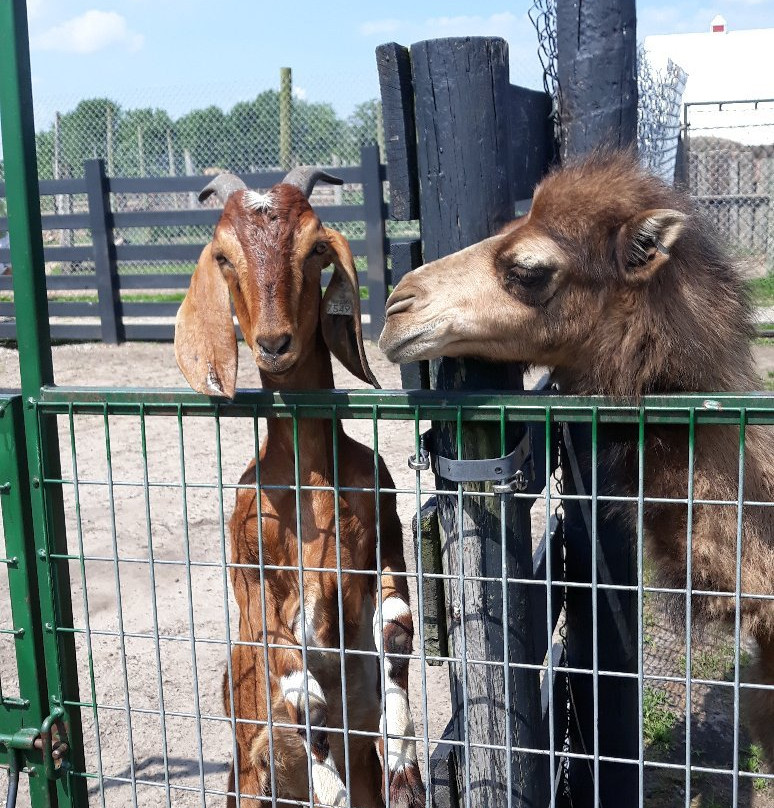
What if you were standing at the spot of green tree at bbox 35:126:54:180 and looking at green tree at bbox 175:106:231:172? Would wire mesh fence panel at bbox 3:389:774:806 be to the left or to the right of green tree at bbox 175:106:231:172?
right

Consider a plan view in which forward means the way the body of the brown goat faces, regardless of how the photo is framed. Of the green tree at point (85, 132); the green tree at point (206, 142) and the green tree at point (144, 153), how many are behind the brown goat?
3

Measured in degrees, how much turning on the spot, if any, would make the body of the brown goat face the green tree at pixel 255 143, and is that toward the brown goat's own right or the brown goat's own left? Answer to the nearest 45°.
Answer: approximately 180°

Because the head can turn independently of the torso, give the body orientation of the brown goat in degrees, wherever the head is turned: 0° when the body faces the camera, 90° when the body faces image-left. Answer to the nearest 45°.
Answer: approximately 0°

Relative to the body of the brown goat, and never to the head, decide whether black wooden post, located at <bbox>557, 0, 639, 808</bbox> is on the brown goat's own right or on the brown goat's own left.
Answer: on the brown goat's own left

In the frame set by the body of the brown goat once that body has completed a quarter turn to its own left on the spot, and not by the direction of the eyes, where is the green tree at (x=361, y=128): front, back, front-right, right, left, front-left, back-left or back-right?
left

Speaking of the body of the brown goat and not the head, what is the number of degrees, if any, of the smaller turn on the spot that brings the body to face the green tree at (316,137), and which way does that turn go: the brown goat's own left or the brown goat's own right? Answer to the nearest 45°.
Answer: approximately 180°

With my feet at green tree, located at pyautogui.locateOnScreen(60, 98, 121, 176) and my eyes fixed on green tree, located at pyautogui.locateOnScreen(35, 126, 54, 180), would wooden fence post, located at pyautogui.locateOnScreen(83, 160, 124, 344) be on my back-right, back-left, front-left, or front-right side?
back-left
